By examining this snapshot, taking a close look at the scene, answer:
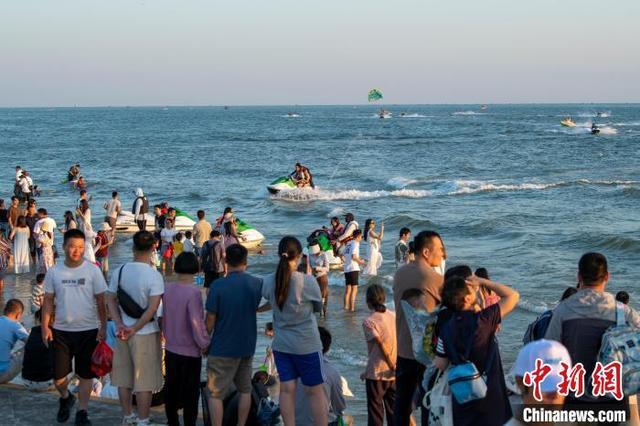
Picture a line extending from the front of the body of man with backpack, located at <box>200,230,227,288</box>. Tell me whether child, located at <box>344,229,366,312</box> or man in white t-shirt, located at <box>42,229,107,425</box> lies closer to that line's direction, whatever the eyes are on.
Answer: the child

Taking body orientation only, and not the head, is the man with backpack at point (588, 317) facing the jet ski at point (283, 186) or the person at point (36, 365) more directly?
the jet ski

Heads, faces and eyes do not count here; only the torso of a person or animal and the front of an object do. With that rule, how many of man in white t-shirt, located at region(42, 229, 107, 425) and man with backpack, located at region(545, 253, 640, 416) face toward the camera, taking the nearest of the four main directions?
1

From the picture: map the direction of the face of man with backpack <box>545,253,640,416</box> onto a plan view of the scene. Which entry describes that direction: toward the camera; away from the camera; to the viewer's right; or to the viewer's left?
away from the camera

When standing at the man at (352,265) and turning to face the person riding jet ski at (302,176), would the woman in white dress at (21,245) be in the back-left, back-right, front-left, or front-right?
front-left

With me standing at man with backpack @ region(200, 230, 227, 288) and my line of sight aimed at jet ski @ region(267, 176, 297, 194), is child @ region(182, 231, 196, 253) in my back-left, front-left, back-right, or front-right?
front-left

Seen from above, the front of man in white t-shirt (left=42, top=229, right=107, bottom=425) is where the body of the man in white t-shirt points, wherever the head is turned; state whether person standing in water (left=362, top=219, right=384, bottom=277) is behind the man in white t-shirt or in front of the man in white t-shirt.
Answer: behind

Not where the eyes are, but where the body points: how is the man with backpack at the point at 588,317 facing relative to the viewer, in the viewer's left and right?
facing away from the viewer

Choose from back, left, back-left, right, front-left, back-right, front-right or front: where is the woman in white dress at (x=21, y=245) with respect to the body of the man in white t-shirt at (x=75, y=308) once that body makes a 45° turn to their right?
back-right

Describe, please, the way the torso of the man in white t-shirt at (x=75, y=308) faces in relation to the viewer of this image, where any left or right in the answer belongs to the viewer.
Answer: facing the viewer

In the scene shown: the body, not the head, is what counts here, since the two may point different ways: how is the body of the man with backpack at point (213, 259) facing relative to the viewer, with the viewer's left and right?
facing away from the viewer and to the right of the viewer

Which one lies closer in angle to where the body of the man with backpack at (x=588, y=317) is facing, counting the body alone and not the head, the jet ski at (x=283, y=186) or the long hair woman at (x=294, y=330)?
the jet ski

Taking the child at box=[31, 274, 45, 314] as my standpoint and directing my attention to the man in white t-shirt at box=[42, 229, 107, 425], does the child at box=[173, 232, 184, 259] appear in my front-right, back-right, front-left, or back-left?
back-left
